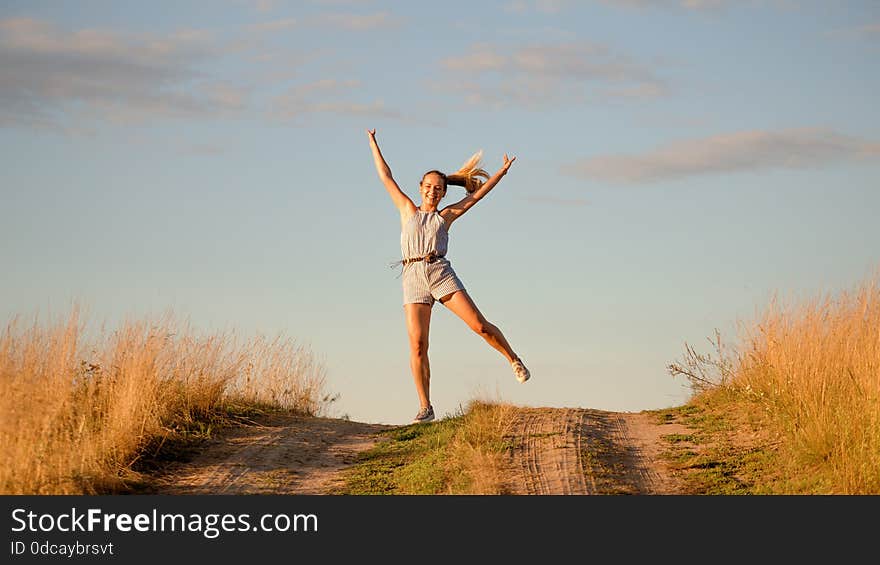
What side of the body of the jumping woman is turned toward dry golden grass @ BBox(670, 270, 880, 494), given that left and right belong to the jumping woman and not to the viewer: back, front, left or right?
left

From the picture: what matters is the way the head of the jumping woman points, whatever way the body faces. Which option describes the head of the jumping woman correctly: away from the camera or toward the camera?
toward the camera

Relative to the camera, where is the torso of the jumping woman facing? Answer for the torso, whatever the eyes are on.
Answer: toward the camera
